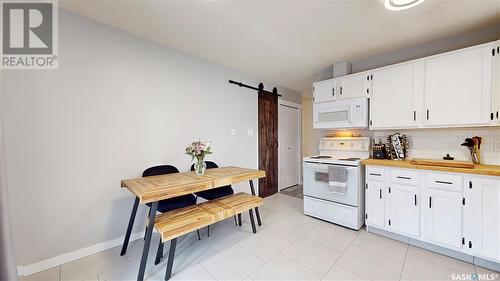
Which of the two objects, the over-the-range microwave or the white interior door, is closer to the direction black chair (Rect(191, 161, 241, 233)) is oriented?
the over-the-range microwave

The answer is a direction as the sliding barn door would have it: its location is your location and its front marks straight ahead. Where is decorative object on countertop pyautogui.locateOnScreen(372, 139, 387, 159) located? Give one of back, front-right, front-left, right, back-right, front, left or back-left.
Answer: front

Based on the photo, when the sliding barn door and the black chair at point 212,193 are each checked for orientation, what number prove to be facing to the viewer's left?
0

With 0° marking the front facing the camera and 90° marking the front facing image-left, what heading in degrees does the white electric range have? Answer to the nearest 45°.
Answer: approximately 45°

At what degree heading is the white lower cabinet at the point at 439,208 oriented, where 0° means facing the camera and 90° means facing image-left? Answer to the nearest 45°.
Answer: approximately 45°

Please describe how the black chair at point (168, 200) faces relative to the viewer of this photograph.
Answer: facing the viewer and to the right of the viewer

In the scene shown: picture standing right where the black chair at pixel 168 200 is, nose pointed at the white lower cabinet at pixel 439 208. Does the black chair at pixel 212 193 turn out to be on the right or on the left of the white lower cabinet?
left

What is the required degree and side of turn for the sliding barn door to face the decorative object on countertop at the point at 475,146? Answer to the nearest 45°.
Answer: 0° — it already faces it

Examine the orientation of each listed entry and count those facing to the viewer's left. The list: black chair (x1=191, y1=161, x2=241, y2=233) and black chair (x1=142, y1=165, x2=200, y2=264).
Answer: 0
